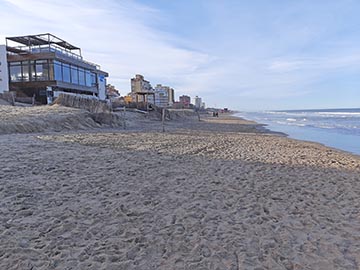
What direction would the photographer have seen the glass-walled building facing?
facing the viewer and to the right of the viewer
